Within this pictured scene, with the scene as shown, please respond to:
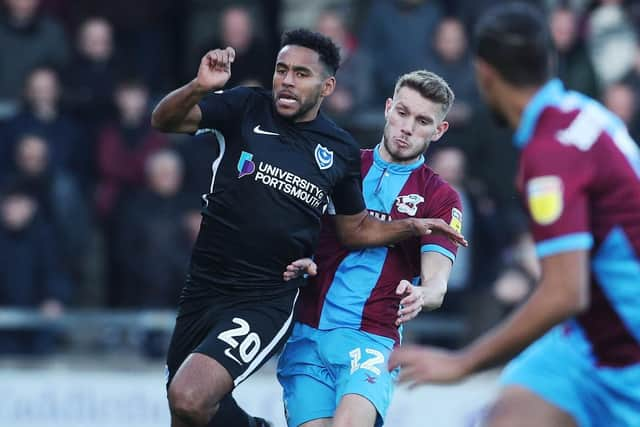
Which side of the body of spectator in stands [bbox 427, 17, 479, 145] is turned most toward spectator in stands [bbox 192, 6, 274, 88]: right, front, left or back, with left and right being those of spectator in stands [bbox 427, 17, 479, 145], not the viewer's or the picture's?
right

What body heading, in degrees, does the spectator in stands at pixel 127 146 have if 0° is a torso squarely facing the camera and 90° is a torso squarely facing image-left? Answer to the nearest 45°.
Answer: approximately 0°

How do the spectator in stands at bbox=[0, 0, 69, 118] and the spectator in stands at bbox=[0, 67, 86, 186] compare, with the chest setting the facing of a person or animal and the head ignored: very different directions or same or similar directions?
same or similar directions

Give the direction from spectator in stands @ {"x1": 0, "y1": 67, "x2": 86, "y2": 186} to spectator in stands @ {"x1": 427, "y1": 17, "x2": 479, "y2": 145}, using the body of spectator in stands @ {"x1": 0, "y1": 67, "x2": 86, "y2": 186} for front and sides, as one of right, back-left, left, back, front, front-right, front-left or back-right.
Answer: left

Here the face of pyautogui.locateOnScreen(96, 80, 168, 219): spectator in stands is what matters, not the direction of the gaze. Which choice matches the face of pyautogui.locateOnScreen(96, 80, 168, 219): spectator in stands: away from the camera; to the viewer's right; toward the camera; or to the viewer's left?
toward the camera

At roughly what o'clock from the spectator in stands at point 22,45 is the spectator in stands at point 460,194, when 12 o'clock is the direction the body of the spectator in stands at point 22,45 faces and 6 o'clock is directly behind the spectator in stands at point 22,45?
the spectator in stands at point 460,194 is roughly at 10 o'clock from the spectator in stands at point 22,45.

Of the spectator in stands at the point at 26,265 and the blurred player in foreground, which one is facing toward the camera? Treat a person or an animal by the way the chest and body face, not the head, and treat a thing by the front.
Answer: the spectator in stands

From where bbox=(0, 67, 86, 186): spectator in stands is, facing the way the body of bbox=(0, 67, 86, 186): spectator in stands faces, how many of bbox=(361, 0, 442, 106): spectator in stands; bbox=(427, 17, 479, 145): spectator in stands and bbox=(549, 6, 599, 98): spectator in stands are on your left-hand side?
3

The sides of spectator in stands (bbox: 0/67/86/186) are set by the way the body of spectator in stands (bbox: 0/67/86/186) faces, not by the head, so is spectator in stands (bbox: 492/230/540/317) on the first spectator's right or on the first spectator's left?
on the first spectator's left

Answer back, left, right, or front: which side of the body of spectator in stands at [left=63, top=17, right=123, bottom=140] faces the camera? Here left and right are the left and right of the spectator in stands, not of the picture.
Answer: front

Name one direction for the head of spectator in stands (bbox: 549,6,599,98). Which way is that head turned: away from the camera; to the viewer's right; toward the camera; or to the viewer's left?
toward the camera

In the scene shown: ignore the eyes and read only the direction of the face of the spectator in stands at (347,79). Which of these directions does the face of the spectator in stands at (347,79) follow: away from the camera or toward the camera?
toward the camera

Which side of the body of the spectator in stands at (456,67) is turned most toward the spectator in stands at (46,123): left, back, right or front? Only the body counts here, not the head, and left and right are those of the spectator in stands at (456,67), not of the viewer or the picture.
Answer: right

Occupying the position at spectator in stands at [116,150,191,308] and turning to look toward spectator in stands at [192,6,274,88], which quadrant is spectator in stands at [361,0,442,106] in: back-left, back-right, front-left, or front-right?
front-right

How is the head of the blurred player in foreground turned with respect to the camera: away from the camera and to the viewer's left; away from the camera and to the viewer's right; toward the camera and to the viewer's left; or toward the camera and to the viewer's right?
away from the camera and to the viewer's left

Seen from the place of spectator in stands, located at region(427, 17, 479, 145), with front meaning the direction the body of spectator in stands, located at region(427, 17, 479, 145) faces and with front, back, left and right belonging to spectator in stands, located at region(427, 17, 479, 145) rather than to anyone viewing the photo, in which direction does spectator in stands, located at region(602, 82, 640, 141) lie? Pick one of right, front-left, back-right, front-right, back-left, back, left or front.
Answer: left

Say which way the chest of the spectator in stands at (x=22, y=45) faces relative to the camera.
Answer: toward the camera
